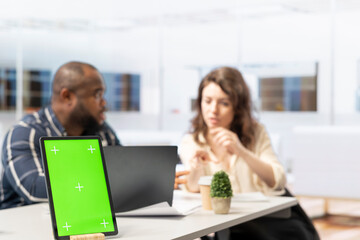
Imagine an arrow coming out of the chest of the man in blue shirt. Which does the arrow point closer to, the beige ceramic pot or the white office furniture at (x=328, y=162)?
the beige ceramic pot

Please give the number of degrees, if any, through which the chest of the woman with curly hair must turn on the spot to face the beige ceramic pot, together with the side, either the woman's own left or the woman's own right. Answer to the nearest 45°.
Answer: approximately 45° to the woman's own left

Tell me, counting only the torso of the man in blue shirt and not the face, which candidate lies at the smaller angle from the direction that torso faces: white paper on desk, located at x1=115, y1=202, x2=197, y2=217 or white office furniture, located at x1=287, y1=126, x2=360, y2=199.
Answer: the white paper on desk

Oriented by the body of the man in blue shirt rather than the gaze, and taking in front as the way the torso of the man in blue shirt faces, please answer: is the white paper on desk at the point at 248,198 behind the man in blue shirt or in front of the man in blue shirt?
in front

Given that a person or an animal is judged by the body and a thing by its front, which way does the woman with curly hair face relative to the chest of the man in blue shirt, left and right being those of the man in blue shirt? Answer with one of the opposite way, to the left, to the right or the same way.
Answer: to the right

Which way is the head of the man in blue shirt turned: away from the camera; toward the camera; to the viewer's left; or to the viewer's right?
to the viewer's right

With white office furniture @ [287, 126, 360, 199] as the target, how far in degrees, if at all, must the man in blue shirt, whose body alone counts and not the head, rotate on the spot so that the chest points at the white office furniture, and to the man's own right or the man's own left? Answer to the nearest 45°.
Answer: approximately 90° to the man's own left

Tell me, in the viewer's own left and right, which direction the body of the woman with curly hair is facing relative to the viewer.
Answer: facing the viewer and to the left of the viewer

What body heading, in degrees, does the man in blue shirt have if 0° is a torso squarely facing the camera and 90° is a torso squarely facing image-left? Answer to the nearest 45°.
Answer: approximately 315°

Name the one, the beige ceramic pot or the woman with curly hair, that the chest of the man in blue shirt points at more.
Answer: the beige ceramic pot

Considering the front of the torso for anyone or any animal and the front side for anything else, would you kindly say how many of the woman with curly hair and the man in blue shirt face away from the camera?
0

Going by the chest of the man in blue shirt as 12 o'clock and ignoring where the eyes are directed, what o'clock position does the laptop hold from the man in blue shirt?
The laptop is roughly at 1 o'clock from the man in blue shirt.
